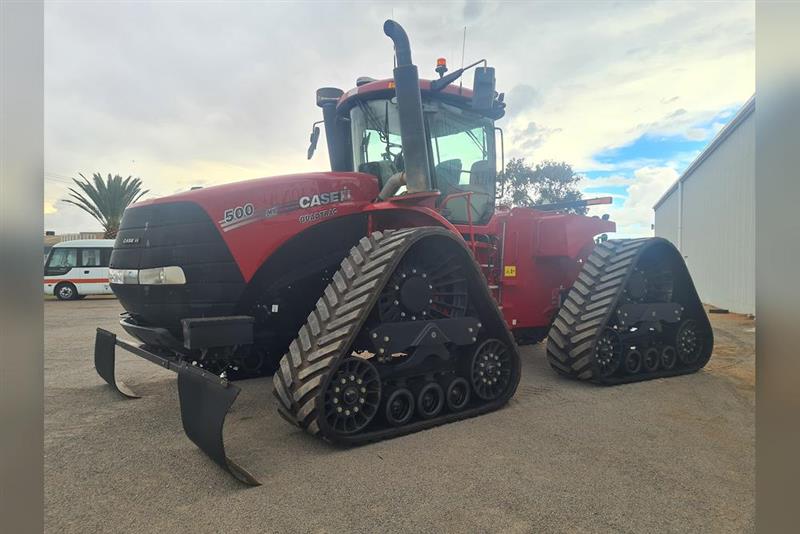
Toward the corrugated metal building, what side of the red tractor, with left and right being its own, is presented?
back

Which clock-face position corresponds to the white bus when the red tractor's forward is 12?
The white bus is roughly at 3 o'clock from the red tractor.

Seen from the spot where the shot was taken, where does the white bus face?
facing to the left of the viewer

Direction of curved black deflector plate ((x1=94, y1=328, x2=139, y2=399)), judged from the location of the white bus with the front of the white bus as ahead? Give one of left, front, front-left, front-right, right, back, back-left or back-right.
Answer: left

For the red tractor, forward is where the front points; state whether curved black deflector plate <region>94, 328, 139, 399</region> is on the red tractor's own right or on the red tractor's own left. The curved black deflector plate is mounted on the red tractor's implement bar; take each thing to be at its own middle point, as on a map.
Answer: on the red tractor's own right

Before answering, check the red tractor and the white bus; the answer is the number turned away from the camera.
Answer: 0

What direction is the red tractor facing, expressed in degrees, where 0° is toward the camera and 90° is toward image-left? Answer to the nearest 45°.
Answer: approximately 45°

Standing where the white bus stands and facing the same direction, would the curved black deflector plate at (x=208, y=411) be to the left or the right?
on its left
